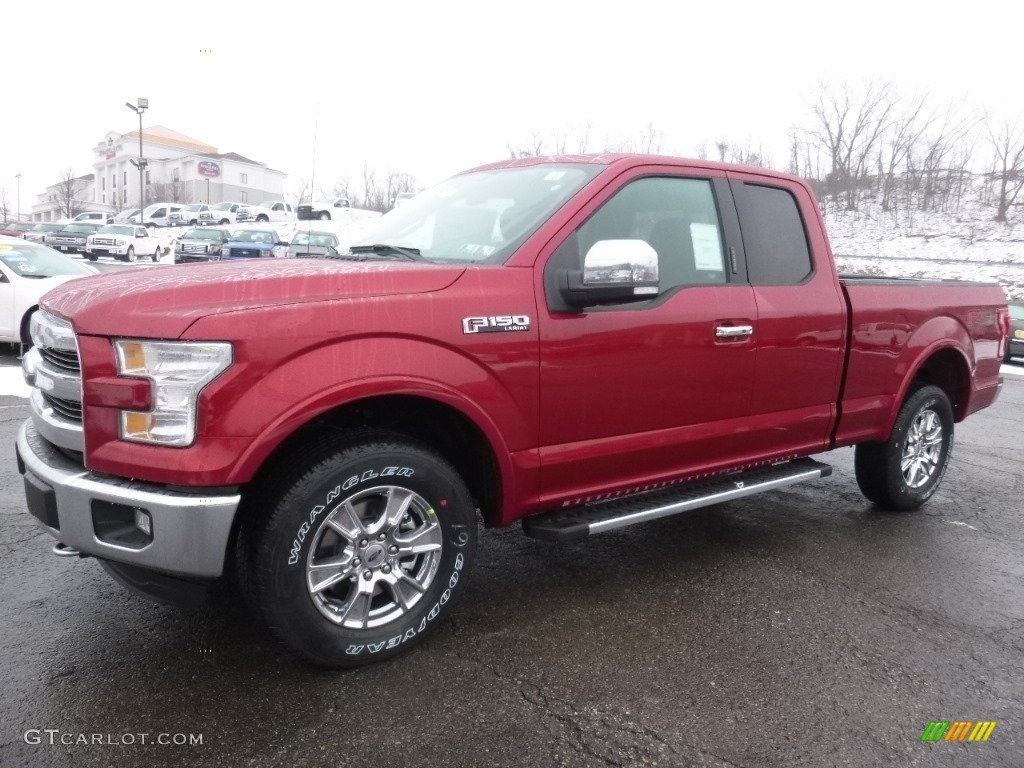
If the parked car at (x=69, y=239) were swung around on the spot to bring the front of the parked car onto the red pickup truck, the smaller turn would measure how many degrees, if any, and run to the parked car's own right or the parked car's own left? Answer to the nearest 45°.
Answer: approximately 45° to the parked car's own left

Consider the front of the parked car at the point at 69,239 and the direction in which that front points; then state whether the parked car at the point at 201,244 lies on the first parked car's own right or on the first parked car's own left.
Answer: on the first parked car's own left

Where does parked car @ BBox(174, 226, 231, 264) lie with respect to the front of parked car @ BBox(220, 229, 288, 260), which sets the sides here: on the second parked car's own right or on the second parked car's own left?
on the second parked car's own right

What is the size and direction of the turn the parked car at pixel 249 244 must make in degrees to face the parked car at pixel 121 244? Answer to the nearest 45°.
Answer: approximately 90° to its right

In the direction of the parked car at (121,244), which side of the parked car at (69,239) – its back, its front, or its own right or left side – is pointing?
left

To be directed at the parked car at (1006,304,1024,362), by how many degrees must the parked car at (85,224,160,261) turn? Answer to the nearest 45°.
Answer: approximately 90° to its left
